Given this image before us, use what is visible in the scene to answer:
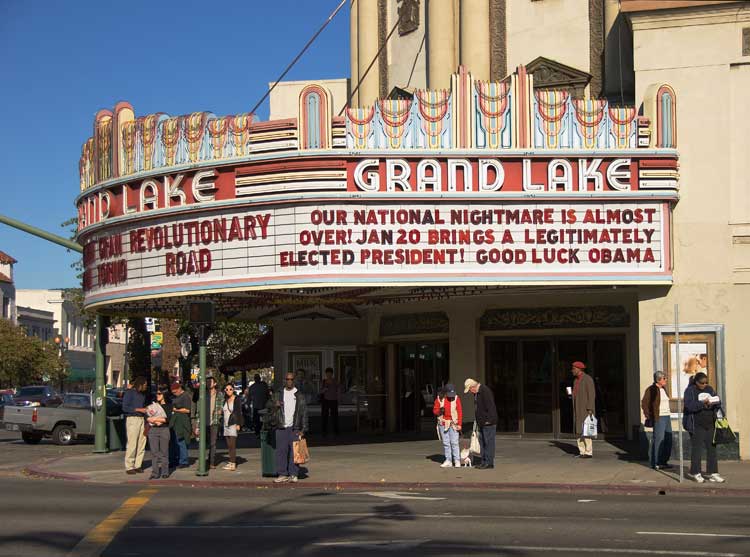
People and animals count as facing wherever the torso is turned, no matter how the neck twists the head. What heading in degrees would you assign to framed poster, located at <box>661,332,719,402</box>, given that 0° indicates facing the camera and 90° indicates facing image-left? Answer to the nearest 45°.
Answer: approximately 0°

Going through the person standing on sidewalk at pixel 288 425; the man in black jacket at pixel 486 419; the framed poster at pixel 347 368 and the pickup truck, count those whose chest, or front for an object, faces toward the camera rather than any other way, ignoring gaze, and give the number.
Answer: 2

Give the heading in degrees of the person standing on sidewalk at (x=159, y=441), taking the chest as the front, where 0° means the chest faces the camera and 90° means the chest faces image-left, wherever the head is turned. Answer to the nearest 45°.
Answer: approximately 45°

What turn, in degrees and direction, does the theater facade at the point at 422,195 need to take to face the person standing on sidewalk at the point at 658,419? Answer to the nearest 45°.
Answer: approximately 90° to its left

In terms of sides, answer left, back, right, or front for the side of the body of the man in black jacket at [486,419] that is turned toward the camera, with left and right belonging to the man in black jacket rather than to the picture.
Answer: left

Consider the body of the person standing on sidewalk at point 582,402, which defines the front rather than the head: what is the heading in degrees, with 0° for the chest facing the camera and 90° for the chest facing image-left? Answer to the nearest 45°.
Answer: approximately 45°

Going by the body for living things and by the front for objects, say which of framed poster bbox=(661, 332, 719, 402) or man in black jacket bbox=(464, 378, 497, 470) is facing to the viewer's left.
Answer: the man in black jacket

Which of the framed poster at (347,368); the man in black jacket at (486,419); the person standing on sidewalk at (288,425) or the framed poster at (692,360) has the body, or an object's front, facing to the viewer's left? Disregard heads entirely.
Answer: the man in black jacket

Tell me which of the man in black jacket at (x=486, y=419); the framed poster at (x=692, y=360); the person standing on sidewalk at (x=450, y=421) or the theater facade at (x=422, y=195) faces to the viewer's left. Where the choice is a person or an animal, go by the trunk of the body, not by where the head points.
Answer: the man in black jacket

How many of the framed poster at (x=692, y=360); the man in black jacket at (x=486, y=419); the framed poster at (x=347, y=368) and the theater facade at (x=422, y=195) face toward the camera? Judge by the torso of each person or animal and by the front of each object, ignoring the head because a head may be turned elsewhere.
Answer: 3
